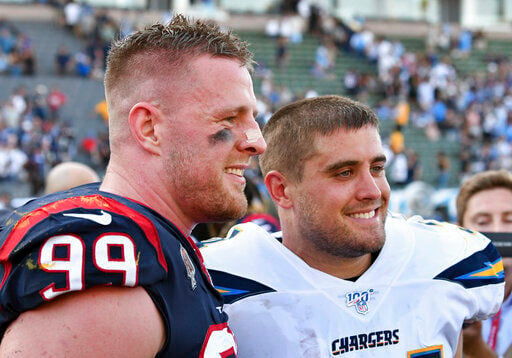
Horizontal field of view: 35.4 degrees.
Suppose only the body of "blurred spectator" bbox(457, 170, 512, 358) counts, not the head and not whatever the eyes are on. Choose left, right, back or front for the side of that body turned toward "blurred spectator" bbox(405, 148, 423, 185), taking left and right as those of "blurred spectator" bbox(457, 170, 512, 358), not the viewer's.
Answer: back

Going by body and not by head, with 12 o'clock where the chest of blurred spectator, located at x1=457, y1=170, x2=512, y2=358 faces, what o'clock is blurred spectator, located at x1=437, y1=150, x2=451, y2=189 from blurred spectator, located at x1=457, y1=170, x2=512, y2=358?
blurred spectator, located at x1=437, y1=150, x2=451, y2=189 is roughly at 6 o'clock from blurred spectator, located at x1=457, y1=170, x2=512, y2=358.

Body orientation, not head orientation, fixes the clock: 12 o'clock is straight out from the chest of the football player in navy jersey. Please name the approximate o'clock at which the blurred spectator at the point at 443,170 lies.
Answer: The blurred spectator is roughly at 10 o'clock from the football player in navy jersey.

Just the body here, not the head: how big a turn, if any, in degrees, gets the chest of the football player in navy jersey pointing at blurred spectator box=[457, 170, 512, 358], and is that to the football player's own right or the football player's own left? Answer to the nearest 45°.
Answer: approximately 45° to the football player's own left

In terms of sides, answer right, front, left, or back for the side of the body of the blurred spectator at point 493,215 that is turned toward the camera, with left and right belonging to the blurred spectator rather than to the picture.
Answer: front

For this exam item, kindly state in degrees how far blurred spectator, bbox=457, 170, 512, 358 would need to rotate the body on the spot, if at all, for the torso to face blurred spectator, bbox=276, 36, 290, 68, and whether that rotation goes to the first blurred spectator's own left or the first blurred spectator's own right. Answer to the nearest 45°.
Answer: approximately 180°

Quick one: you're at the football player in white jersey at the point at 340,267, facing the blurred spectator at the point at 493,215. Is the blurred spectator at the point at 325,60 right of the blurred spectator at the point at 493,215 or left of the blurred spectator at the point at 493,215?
left

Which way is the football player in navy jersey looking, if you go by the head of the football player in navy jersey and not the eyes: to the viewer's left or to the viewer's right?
to the viewer's right

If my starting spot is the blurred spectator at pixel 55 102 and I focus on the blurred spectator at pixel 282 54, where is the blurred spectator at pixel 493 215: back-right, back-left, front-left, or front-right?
back-right

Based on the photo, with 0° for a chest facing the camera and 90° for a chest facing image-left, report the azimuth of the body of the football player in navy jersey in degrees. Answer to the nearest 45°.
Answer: approximately 270°
